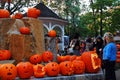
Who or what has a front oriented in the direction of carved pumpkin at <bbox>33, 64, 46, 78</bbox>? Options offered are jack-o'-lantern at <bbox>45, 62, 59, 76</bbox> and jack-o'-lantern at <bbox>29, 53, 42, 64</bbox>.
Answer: jack-o'-lantern at <bbox>29, 53, 42, 64</bbox>

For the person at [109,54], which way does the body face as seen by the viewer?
to the viewer's left

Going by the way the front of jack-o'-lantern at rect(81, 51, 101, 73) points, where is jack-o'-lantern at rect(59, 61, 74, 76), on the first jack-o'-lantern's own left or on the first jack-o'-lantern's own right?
on the first jack-o'-lantern's own right

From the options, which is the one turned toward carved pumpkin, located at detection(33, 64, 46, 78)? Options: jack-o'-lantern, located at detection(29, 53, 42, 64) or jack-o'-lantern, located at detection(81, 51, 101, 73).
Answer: jack-o'-lantern, located at detection(29, 53, 42, 64)

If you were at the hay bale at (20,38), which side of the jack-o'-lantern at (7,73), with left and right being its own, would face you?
back

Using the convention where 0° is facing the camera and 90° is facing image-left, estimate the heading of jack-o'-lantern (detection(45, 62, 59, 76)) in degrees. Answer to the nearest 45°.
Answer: approximately 315°

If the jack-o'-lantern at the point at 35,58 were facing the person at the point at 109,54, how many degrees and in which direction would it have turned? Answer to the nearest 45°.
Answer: approximately 90° to its left

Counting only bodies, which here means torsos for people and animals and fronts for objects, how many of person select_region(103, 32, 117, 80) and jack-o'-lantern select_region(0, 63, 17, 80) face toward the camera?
1

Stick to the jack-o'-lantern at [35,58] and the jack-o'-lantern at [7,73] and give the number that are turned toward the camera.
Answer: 2

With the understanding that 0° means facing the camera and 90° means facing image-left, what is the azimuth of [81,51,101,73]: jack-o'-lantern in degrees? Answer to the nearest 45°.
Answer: approximately 315°
